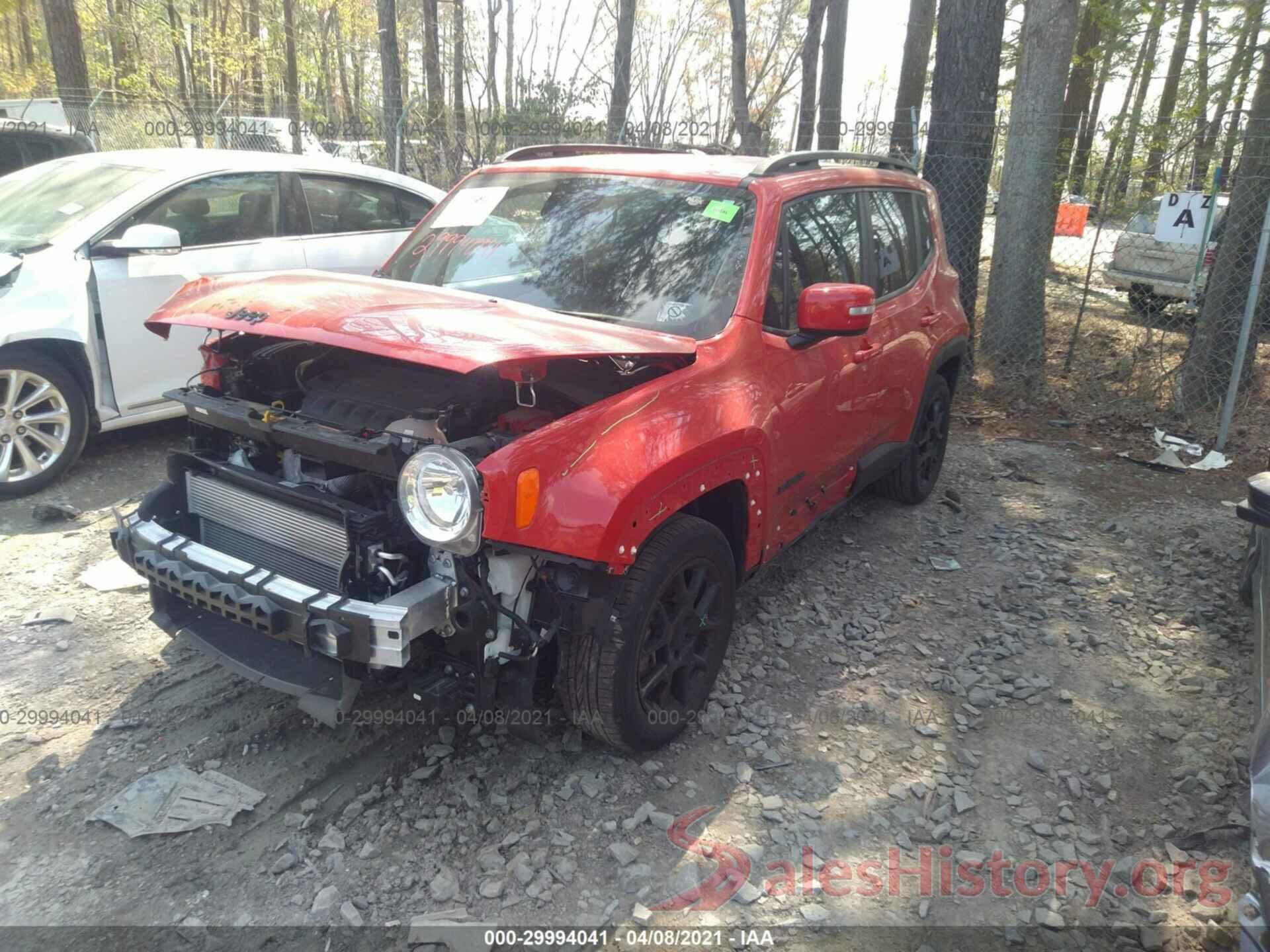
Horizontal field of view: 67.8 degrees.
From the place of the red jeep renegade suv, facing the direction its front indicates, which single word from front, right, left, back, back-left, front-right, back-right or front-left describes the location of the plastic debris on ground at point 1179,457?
back

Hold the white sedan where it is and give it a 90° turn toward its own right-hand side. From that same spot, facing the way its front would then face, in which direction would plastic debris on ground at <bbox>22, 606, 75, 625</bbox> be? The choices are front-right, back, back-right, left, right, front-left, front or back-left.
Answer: back-left

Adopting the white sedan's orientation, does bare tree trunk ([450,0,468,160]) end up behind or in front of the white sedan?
behind

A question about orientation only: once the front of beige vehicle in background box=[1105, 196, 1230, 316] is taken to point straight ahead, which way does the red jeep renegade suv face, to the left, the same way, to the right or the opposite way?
the opposite way

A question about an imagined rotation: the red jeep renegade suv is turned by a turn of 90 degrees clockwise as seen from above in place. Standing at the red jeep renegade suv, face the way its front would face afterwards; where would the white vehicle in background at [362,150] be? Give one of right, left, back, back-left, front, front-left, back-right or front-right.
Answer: front-right

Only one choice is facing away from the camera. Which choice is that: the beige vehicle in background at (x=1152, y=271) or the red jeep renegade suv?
the beige vehicle in background

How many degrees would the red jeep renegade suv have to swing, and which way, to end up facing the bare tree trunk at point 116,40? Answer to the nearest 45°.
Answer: approximately 90° to its right

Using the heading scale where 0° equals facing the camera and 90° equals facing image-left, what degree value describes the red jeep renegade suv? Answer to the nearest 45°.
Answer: approximately 45°

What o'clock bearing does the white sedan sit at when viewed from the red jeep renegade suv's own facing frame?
The white sedan is roughly at 3 o'clock from the red jeep renegade suv.
